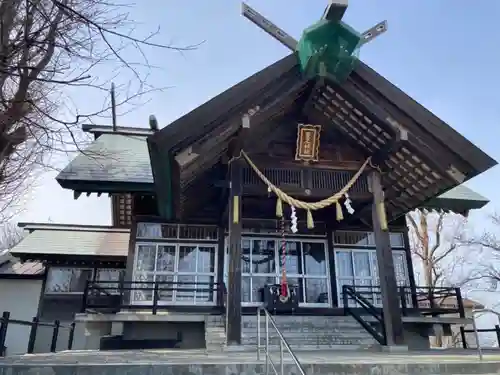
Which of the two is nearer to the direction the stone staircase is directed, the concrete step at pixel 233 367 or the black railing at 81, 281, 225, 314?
the concrete step

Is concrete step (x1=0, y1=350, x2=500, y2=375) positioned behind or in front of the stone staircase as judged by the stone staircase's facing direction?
in front

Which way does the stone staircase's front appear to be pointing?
toward the camera

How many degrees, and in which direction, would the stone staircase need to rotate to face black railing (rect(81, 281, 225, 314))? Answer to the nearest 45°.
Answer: approximately 90° to its right
